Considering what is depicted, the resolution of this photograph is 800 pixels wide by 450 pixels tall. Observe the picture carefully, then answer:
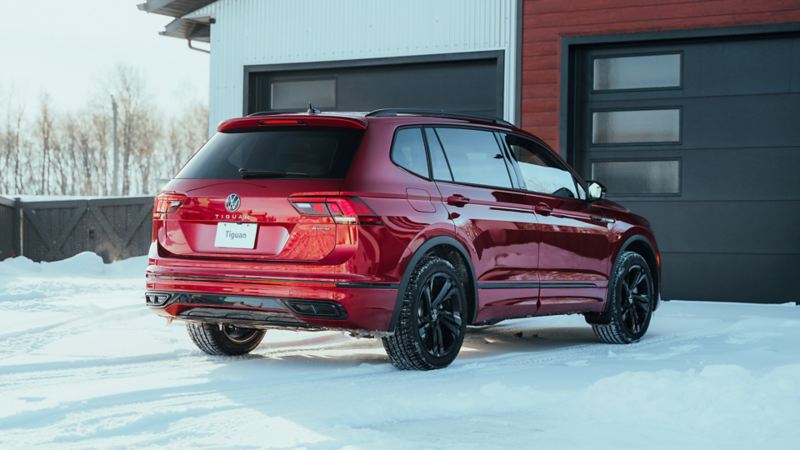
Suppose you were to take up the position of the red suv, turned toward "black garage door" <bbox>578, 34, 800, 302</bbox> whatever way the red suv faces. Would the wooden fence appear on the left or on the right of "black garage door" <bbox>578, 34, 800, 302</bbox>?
left

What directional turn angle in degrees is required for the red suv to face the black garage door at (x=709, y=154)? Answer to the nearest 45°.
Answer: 0° — it already faces it

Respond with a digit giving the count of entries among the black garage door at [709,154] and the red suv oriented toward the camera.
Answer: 1

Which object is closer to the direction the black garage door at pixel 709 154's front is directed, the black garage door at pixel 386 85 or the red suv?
the red suv

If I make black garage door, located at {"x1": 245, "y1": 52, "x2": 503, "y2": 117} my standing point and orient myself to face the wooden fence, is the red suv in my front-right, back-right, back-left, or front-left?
back-left

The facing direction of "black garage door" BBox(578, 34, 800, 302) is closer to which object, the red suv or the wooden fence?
the red suv

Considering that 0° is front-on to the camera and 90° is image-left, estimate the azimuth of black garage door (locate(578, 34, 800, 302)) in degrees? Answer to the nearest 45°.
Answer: approximately 0°

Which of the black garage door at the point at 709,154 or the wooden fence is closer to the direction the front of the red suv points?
the black garage door

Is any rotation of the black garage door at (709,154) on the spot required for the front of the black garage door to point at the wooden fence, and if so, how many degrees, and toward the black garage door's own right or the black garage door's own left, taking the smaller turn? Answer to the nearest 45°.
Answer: approximately 135° to the black garage door's own right

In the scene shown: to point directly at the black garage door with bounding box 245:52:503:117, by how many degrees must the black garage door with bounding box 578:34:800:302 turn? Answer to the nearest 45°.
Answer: approximately 90° to its right

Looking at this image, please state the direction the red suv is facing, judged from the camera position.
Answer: facing away from the viewer and to the right of the viewer
